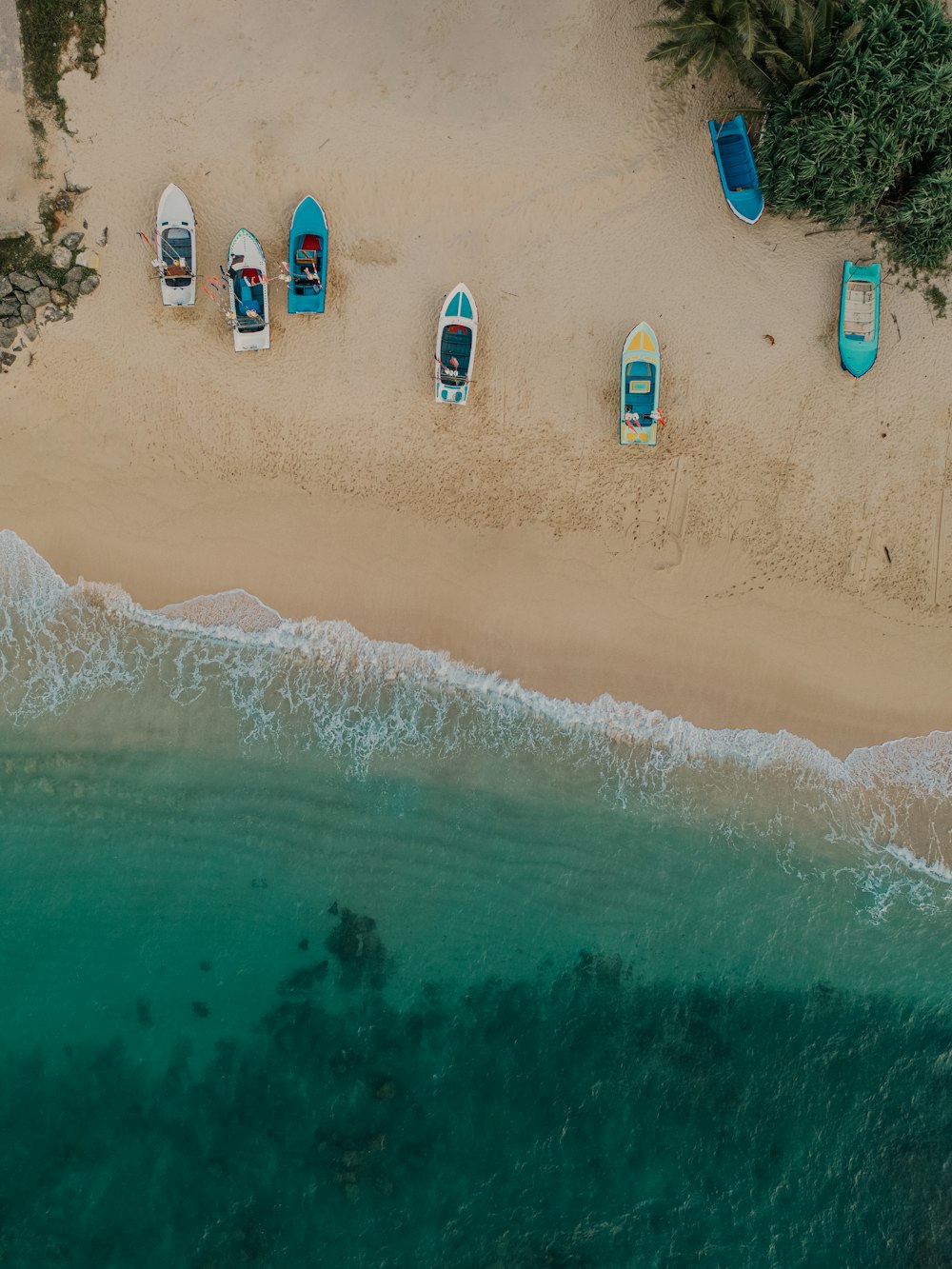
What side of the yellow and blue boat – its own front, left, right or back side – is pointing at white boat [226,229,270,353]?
left

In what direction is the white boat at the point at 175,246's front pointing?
away from the camera

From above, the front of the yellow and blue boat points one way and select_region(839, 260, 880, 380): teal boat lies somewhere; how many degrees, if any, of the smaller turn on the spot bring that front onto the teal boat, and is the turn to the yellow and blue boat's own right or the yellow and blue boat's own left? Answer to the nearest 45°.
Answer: approximately 90° to the yellow and blue boat's own right

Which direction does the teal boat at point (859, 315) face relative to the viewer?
toward the camera

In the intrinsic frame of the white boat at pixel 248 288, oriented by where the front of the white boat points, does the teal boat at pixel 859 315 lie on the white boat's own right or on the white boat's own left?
on the white boat's own right

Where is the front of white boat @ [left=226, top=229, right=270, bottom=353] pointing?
away from the camera

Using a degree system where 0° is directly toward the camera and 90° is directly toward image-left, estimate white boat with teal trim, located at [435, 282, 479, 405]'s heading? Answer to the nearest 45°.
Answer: approximately 180°

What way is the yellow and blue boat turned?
away from the camera

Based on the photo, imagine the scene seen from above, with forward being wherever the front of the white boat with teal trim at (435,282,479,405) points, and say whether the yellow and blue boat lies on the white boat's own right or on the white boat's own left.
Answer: on the white boat's own right
